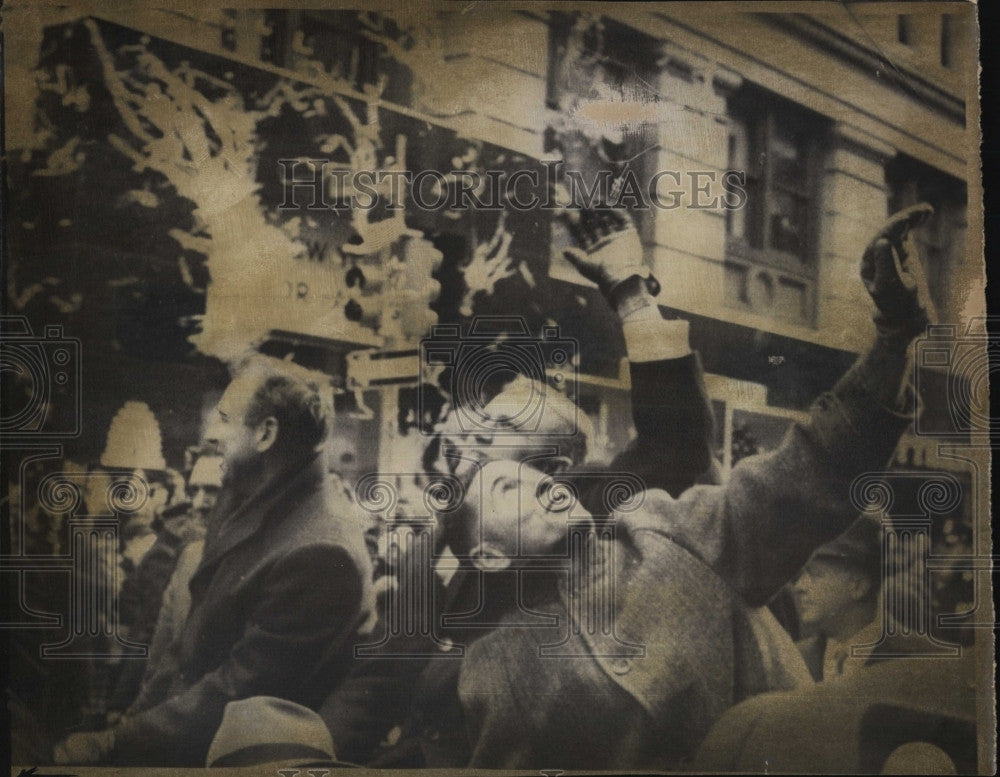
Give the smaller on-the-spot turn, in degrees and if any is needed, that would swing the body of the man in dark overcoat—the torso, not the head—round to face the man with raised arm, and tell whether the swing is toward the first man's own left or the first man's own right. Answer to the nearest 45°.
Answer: approximately 180°

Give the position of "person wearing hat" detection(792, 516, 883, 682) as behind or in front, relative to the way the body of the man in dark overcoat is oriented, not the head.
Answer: behind

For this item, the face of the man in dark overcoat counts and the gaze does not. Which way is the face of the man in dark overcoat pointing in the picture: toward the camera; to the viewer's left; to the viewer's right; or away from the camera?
to the viewer's left

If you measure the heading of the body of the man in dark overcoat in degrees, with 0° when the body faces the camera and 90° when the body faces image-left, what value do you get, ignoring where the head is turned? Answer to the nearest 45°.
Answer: approximately 90°
